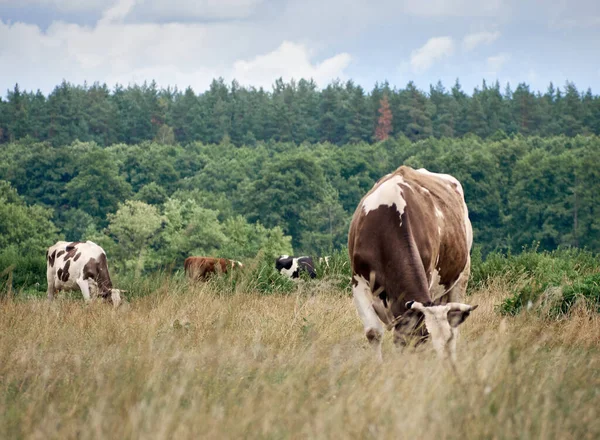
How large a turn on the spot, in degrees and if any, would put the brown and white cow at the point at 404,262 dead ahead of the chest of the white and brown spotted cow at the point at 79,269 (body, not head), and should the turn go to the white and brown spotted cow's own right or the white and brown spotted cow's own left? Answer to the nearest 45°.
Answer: approximately 45° to the white and brown spotted cow's own right

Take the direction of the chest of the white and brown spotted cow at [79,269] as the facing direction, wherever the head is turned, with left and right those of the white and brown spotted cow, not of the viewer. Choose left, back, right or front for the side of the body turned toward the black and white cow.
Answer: left

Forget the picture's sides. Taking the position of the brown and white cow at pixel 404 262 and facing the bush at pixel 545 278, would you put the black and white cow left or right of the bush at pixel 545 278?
left

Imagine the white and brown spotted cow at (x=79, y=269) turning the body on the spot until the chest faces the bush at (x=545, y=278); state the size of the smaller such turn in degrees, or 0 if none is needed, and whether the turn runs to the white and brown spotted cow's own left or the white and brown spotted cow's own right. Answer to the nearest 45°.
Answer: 0° — it already faces it

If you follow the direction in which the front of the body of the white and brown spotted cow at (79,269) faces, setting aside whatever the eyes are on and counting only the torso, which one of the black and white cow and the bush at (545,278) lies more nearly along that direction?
the bush

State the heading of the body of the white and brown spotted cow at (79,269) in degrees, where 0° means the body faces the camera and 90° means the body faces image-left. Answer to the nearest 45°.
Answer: approximately 315°
